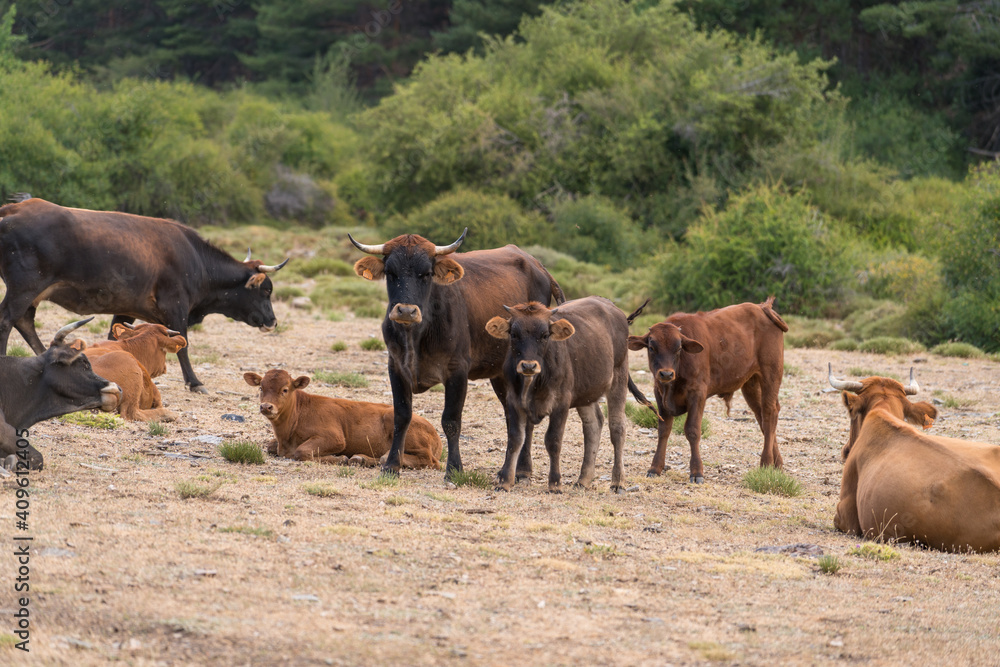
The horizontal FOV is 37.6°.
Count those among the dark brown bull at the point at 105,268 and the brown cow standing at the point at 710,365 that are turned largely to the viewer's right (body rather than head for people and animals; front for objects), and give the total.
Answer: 1

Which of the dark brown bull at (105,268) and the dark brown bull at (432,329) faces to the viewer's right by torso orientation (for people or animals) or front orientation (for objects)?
the dark brown bull at (105,268)

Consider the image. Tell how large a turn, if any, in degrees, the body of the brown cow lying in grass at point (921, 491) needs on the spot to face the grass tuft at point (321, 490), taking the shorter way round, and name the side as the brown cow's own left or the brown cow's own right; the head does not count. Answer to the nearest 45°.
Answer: approximately 45° to the brown cow's own left

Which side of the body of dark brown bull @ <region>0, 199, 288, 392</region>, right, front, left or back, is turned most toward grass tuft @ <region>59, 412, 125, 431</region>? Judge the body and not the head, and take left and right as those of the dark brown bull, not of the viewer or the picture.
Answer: right

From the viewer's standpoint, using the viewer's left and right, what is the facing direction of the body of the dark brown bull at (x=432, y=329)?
facing the viewer and to the left of the viewer

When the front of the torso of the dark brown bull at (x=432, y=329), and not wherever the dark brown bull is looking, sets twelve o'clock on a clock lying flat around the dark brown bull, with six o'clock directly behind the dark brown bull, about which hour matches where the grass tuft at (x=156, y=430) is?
The grass tuft is roughly at 2 o'clock from the dark brown bull.

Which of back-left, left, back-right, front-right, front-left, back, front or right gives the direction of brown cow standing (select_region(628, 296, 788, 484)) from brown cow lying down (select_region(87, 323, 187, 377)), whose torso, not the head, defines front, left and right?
front

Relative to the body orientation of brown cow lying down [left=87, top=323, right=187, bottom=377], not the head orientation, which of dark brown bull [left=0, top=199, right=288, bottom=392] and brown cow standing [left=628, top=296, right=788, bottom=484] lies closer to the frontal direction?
the brown cow standing

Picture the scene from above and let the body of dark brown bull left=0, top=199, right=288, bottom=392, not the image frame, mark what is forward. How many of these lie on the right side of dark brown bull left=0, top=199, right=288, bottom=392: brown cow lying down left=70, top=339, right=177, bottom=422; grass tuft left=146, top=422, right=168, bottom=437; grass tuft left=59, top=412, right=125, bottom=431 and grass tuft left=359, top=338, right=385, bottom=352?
3

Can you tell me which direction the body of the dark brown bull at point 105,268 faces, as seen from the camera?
to the viewer's right

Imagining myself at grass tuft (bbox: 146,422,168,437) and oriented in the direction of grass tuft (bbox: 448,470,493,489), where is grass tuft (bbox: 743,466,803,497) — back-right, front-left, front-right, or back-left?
front-left

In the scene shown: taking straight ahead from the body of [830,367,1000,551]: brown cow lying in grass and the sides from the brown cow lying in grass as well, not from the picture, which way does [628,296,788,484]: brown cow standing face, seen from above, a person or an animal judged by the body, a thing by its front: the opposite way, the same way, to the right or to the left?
to the left

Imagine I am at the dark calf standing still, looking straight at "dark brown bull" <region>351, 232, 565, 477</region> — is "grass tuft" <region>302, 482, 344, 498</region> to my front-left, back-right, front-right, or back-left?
front-left

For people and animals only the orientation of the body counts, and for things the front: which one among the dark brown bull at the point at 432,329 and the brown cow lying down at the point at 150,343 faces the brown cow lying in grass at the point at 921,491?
the brown cow lying down

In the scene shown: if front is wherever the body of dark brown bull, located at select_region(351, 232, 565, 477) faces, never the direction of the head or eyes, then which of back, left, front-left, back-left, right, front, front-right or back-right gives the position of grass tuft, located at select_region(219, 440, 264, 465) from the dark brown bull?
front-right
